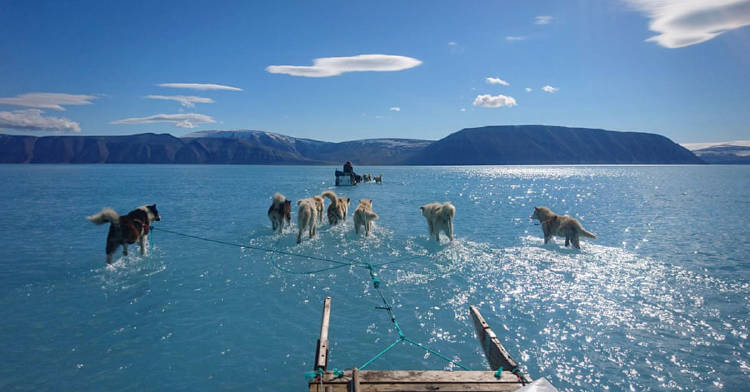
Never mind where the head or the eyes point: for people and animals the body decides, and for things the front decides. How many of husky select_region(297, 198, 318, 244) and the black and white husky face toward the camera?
0

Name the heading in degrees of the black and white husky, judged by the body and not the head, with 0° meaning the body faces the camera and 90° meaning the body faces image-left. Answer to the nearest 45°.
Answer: approximately 225°

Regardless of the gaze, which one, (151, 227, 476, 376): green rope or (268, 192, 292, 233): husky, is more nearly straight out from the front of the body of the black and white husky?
the husky

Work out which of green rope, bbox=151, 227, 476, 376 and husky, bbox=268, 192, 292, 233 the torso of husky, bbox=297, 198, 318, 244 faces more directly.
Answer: the husky

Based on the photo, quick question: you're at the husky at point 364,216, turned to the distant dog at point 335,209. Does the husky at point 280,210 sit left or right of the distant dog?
left

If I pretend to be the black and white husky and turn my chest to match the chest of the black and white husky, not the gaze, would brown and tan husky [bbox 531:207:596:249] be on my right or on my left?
on my right

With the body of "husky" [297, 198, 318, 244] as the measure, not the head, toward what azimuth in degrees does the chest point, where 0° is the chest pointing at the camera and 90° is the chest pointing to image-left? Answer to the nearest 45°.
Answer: approximately 180°

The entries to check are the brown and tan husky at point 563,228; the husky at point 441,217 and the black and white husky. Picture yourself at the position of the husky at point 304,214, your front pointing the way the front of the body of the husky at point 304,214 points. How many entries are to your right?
2
